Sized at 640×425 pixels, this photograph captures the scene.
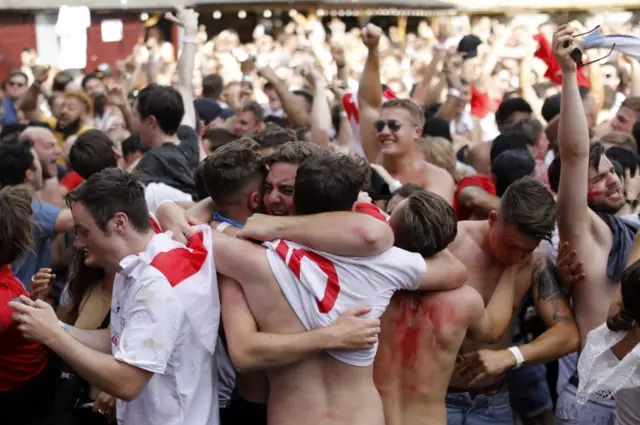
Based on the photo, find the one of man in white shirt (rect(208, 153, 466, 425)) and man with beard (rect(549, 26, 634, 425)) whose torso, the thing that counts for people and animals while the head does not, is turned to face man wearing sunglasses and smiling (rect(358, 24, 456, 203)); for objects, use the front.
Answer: the man in white shirt

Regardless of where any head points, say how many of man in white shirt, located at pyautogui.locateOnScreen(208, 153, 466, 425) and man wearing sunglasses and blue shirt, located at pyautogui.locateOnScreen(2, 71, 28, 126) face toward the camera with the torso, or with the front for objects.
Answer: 1

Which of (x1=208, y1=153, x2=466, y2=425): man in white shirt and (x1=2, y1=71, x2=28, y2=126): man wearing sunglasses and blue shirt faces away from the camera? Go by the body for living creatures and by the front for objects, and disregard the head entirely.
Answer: the man in white shirt

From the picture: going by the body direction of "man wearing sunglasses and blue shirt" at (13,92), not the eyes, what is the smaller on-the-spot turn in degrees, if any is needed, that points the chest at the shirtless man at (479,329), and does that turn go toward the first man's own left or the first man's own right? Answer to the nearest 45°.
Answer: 0° — they already face them

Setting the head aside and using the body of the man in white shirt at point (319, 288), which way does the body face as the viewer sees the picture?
away from the camera

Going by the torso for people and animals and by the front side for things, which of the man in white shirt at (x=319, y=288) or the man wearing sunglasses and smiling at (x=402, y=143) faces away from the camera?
the man in white shirt

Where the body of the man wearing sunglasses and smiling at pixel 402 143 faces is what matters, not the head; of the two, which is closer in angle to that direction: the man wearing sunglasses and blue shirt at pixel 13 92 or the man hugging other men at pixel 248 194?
the man hugging other men

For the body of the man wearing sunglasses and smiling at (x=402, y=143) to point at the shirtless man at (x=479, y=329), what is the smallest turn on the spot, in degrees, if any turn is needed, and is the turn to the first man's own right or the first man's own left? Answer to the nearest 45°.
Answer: approximately 45° to the first man's own left
